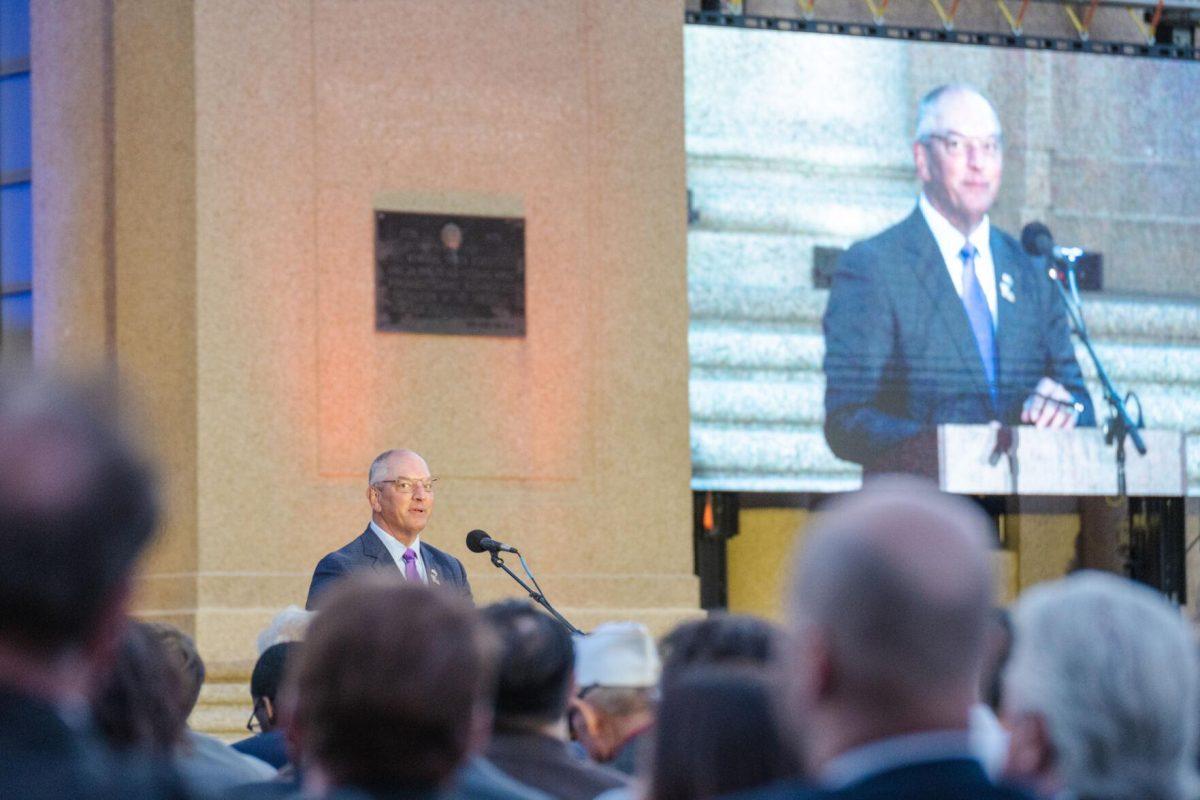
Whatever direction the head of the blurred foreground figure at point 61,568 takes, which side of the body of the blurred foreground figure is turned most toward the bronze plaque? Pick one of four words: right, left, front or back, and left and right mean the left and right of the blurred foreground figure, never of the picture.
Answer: front

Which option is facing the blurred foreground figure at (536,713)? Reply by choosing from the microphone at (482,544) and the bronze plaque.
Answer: the bronze plaque

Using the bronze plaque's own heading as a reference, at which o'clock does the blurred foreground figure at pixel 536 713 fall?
The blurred foreground figure is roughly at 12 o'clock from the bronze plaque.

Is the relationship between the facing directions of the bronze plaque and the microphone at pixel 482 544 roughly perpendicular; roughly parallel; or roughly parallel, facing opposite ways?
roughly perpendicular

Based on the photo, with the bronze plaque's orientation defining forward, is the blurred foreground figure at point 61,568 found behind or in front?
in front

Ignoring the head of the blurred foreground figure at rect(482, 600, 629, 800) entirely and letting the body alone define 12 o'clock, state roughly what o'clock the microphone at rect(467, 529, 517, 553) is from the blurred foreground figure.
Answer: The microphone is roughly at 12 o'clock from the blurred foreground figure.

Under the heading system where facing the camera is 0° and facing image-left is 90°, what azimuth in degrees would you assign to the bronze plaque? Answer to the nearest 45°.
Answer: approximately 0°

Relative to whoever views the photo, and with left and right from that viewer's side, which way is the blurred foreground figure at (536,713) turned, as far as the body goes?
facing away from the viewer

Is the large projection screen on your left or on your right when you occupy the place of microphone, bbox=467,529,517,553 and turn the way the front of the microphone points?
on your right

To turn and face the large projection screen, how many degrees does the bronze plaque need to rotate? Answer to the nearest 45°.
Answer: approximately 90° to its left

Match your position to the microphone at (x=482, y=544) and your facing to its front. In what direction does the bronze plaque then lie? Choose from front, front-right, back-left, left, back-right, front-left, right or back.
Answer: right

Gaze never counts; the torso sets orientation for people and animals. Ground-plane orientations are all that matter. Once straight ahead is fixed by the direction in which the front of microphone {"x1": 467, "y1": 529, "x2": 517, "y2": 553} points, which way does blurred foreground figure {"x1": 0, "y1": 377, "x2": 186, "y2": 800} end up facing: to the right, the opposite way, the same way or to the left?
to the right

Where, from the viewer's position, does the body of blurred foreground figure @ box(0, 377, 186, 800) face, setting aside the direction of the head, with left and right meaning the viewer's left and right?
facing away from the viewer

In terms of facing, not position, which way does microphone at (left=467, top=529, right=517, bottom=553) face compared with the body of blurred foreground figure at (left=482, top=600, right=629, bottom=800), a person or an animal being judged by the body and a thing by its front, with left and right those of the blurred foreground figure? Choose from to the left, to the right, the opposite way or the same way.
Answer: to the left

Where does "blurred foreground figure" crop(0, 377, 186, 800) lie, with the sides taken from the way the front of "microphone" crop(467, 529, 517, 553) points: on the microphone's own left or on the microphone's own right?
on the microphone's own left

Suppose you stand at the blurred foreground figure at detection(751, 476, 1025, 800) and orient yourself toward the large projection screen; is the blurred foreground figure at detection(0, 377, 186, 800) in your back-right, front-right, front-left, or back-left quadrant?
back-left

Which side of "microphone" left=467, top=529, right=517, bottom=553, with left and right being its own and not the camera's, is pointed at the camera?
left
